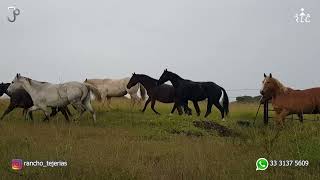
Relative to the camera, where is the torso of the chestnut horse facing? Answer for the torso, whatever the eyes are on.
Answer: to the viewer's left

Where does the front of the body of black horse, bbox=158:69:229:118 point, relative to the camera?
to the viewer's left

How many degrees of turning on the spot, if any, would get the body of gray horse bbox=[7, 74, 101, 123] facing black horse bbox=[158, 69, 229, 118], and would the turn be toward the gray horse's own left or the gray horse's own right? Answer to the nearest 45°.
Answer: approximately 180°

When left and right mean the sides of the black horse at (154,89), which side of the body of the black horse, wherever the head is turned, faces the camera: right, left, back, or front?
left

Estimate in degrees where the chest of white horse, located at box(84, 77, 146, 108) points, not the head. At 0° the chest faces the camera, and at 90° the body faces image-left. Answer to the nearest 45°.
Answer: approximately 90°

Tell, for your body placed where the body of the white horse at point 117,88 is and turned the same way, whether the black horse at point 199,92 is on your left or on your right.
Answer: on your left

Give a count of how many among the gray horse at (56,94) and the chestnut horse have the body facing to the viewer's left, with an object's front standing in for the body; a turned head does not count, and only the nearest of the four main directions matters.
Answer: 2

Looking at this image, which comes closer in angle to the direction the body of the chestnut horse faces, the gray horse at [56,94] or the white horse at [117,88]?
the gray horse

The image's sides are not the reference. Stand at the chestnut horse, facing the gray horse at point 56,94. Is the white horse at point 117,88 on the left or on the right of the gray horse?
right

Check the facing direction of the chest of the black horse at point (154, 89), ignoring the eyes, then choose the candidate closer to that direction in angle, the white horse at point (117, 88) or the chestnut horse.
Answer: the white horse
